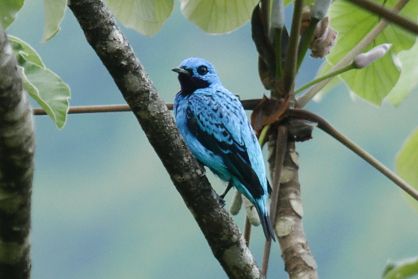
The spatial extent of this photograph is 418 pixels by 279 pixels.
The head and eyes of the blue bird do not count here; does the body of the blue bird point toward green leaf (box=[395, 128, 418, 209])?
no

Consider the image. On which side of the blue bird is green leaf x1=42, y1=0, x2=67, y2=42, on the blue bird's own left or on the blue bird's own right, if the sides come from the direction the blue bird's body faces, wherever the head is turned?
on the blue bird's own left

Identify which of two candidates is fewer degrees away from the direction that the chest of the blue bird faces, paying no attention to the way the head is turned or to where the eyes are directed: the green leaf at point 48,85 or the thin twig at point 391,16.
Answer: the green leaf

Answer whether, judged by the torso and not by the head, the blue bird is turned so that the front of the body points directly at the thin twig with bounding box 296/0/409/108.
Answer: no

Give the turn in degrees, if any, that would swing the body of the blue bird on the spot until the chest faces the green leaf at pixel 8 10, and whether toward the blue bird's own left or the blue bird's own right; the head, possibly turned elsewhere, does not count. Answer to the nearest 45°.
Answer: approximately 45° to the blue bird's own left

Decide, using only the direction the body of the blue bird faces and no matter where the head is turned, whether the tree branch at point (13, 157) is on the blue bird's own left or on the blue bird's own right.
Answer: on the blue bird's own left

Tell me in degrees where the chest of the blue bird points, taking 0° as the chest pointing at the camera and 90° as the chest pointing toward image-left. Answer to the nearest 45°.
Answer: approximately 90°

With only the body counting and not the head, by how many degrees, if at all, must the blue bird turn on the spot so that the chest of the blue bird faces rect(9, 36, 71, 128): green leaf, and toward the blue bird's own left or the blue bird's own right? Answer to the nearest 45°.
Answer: approximately 45° to the blue bird's own left

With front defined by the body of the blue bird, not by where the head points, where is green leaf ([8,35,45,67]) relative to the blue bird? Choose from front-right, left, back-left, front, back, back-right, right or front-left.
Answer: front-left

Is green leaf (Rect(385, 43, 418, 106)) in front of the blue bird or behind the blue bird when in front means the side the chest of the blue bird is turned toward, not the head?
behind
